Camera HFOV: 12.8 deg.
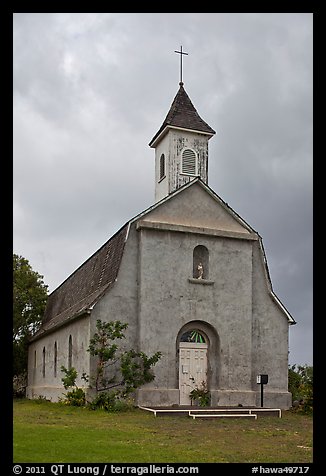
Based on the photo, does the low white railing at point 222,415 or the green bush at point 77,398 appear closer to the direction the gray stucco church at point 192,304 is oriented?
the low white railing

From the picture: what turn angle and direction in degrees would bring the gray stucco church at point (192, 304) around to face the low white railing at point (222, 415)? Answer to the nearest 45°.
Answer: approximately 45° to its right

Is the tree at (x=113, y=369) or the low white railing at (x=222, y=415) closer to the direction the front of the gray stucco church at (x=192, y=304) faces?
the low white railing

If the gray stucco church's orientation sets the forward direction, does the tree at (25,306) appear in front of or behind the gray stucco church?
behind

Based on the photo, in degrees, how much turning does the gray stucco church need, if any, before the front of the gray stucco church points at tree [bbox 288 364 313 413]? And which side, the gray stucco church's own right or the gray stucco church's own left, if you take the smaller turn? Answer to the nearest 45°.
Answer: approximately 90° to the gray stucco church's own left

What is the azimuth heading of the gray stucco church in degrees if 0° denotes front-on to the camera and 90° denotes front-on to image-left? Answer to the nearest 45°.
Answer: approximately 315°

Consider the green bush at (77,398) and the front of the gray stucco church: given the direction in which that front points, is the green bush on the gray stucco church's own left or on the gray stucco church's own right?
on the gray stucco church's own right
